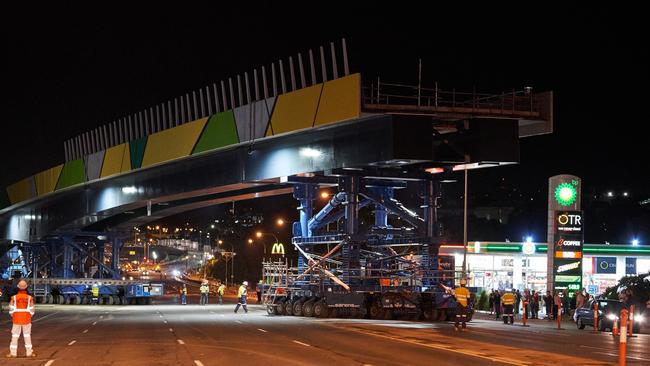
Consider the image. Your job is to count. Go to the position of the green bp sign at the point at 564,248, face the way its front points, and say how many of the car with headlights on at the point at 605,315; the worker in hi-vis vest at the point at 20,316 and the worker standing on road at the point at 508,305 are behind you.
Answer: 0

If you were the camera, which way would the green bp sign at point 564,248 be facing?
facing the viewer

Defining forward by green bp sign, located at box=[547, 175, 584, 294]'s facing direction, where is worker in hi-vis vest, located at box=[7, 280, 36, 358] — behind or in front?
in front

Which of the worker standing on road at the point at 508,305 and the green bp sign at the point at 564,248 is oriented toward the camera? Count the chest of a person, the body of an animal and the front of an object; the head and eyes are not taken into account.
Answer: the green bp sign

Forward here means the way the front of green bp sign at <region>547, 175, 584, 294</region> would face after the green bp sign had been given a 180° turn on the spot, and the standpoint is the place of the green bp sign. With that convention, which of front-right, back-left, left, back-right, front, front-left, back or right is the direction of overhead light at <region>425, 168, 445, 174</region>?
back-left

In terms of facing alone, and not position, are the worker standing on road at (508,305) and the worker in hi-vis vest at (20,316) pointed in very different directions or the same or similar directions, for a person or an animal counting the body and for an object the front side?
same or similar directions
